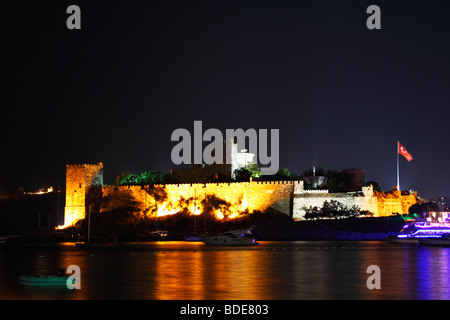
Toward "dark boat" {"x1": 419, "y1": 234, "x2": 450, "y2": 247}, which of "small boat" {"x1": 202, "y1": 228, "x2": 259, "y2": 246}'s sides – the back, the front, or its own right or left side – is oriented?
back

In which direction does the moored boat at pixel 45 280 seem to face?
to the viewer's left

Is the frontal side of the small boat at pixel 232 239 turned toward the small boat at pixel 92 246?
yes

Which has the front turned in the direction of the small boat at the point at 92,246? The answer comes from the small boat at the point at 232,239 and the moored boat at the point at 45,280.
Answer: the small boat at the point at 232,239

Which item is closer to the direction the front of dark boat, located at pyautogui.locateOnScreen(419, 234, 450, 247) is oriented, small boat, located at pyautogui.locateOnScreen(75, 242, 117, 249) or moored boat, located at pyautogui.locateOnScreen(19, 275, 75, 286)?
the small boat

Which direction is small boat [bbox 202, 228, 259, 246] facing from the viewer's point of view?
to the viewer's left

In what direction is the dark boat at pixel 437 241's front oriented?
to the viewer's left

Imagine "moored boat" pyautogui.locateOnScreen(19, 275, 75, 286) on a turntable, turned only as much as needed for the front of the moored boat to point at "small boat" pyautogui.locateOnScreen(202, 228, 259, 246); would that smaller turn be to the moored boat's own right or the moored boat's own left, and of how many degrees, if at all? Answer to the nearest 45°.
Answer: approximately 135° to the moored boat's own right
